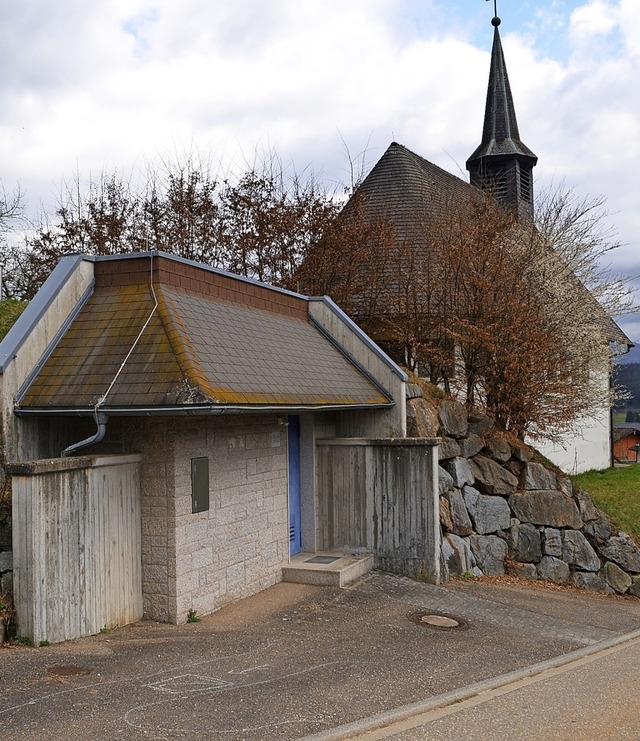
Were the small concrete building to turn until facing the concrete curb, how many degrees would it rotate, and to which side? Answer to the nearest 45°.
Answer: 0° — it already faces it

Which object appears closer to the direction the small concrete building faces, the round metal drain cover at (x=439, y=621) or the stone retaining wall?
the round metal drain cover

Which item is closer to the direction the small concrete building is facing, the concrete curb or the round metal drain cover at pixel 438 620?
the concrete curb

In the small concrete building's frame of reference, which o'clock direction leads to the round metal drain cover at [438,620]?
The round metal drain cover is roughly at 10 o'clock from the small concrete building.

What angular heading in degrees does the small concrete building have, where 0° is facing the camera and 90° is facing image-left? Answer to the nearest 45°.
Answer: approximately 315°

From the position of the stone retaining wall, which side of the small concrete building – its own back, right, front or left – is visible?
left
